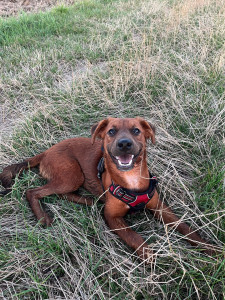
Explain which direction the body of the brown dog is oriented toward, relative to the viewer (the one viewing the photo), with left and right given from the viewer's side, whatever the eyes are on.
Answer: facing the viewer and to the right of the viewer
